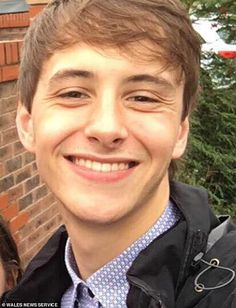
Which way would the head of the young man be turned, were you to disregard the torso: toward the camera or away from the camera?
toward the camera

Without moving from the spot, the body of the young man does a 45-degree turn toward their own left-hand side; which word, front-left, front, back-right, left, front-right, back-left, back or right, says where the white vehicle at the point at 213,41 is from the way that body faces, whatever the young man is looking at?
back-left

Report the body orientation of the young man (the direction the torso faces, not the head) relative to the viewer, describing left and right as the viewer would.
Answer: facing the viewer
